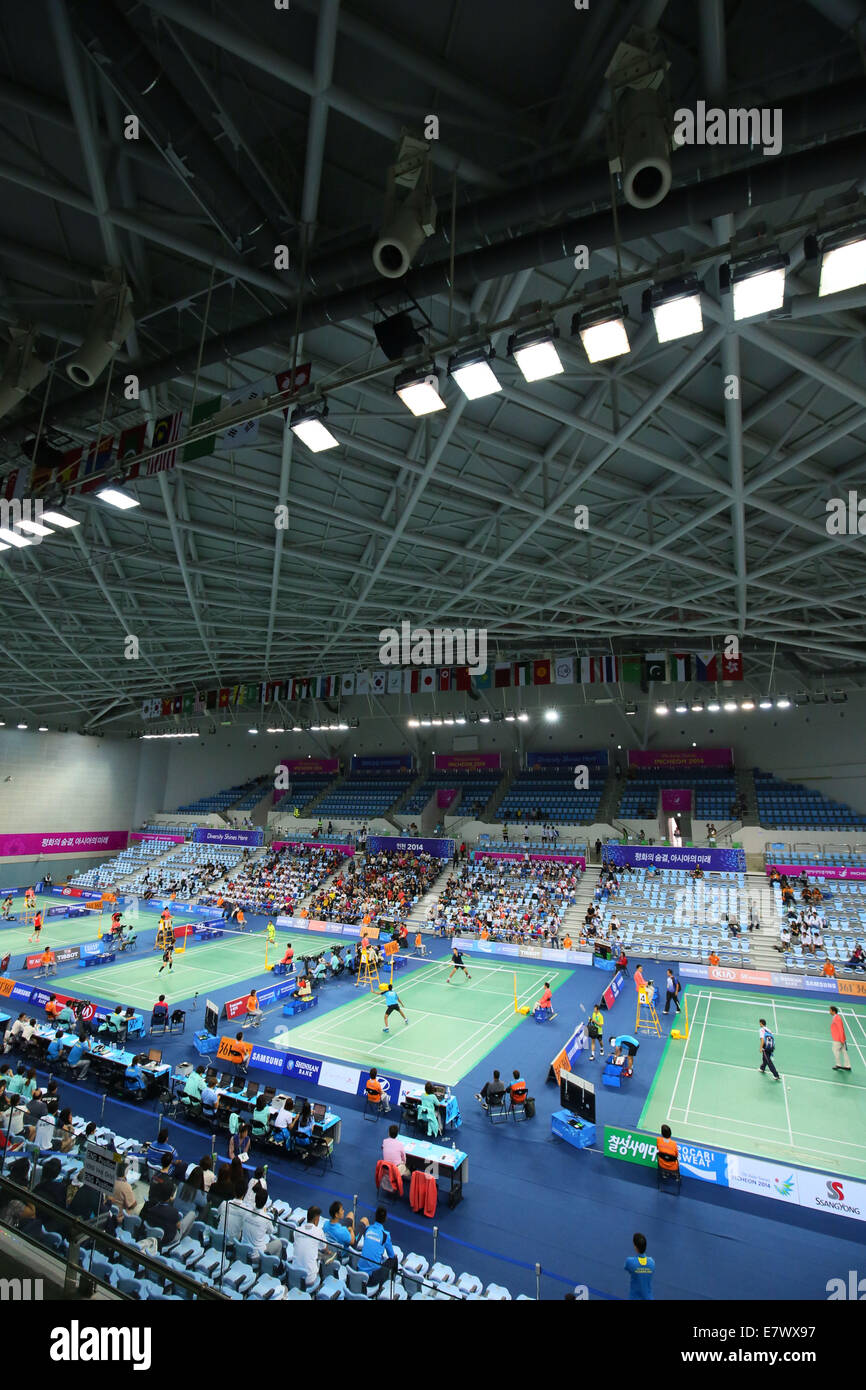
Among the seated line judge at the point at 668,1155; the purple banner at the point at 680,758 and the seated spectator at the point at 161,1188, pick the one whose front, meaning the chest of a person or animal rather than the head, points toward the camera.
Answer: the purple banner

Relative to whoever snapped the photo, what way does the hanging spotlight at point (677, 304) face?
facing the viewer and to the right of the viewer

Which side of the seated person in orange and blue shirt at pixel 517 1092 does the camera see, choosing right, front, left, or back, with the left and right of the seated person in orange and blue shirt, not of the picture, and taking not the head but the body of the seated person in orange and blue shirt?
back

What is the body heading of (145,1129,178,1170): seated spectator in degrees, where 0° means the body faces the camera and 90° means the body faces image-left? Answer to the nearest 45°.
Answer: approximately 225°

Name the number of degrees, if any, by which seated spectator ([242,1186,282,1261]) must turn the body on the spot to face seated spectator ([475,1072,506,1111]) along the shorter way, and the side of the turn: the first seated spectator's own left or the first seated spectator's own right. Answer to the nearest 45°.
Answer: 0° — they already face them

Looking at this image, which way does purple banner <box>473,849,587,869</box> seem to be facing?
toward the camera

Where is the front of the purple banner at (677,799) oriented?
toward the camera

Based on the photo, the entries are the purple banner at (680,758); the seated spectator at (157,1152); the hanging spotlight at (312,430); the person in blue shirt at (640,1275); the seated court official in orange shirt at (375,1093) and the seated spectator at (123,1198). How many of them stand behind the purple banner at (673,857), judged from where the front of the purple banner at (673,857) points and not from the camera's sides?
1

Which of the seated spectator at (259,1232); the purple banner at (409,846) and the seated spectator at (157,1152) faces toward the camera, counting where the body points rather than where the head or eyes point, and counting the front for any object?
the purple banner

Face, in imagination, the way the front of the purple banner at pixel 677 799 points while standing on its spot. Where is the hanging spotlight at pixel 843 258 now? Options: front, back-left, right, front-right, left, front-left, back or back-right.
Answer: front

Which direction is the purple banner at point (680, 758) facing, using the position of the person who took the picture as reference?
facing the viewer

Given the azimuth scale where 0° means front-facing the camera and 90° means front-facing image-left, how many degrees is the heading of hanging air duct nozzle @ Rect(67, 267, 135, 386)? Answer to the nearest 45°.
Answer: approximately 45°

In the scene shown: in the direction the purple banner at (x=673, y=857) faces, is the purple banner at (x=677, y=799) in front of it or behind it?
behind

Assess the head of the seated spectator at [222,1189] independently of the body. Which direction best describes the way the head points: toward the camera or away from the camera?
away from the camera

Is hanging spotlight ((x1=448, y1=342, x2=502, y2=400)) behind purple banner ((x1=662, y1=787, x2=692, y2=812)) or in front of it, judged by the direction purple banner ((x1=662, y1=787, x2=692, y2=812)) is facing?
in front

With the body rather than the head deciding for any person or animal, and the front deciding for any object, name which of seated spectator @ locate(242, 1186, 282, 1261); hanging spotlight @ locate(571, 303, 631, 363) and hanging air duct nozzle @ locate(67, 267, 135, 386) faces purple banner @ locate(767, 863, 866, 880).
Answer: the seated spectator

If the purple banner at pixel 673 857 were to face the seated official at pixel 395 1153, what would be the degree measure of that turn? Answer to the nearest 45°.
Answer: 0° — it already faces them

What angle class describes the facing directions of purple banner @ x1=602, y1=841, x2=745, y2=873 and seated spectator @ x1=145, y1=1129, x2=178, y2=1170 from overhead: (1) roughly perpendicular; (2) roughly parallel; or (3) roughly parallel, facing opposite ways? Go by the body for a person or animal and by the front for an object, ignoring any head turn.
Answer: roughly parallel, facing opposite ways

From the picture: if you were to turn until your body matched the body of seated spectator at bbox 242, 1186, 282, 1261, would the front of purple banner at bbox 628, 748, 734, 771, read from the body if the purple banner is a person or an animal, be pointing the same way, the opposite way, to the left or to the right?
the opposite way
